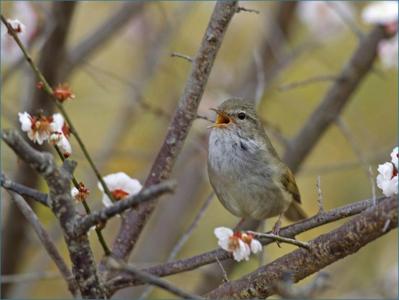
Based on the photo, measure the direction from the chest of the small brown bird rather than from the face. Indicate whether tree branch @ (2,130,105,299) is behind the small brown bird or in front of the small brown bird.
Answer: in front

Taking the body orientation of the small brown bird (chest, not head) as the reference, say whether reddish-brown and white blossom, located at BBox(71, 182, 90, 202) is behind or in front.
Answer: in front

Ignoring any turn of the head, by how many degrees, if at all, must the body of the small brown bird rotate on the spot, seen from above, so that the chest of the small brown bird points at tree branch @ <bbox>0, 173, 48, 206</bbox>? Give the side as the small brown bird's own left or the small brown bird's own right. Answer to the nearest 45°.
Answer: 0° — it already faces it

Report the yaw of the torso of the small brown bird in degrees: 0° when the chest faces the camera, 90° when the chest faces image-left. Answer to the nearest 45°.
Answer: approximately 45°

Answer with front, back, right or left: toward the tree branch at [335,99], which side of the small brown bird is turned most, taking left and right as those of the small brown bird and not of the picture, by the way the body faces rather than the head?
back

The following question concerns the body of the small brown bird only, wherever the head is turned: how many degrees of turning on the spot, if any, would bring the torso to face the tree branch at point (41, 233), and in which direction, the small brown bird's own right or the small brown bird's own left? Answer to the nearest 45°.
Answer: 0° — it already faces it

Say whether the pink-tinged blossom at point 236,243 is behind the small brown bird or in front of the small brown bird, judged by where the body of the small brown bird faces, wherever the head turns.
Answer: in front

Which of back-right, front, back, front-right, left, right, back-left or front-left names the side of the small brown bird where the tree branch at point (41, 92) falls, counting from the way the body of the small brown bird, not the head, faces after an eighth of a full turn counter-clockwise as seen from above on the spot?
right

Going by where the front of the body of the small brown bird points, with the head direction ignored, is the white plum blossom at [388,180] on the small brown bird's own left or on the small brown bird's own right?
on the small brown bird's own left
